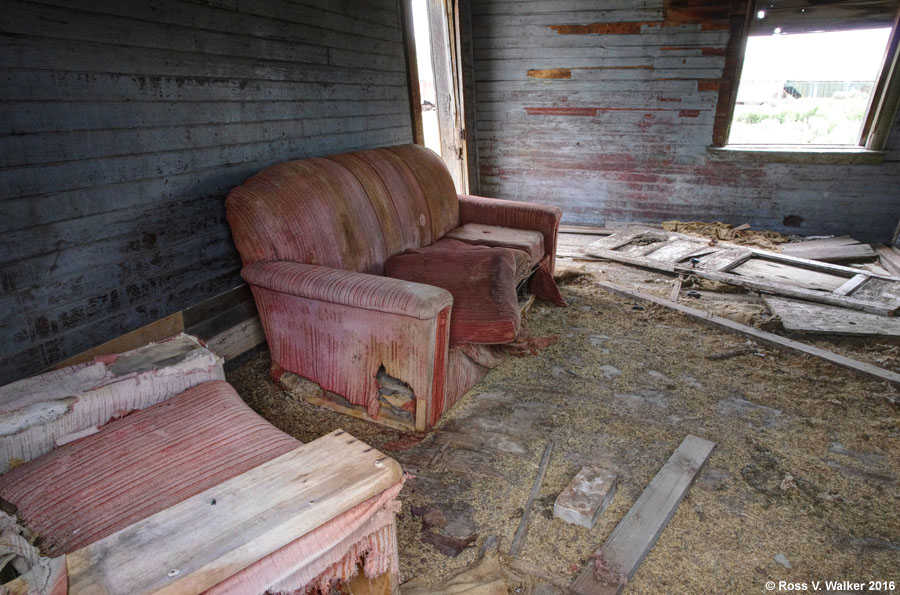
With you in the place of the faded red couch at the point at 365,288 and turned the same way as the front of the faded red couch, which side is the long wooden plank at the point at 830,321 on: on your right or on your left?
on your left

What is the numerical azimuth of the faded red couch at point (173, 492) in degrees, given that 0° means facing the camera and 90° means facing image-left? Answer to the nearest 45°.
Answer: approximately 225°

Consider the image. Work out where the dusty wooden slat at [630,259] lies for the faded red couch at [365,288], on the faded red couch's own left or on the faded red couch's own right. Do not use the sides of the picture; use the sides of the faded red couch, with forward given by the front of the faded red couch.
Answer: on the faded red couch's own left

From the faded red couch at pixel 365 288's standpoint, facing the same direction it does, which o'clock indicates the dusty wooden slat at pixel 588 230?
The dusty wooden slat is roughly at 9 o'clock from the faded red couch.

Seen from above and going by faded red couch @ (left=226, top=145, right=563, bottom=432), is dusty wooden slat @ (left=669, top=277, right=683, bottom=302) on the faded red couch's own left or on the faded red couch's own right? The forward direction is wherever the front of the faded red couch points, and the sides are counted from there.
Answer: on the faded red couch's own left

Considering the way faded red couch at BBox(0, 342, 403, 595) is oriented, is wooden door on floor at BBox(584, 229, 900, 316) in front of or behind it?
in front

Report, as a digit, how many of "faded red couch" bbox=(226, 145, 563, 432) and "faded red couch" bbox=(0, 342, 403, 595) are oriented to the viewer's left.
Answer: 0

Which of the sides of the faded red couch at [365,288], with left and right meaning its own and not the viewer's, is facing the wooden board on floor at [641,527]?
front

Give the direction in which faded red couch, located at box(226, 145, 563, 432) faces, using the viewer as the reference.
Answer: facing the viewer and to the right of the viewer

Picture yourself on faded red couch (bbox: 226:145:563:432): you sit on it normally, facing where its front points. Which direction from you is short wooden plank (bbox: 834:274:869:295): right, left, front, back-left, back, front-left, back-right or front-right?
front-left

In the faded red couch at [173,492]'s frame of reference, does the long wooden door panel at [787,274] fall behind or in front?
in front

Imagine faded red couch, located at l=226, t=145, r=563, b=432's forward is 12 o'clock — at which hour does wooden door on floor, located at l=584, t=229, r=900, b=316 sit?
The wooden door on floor is roughly at 10 o'clock from the faded red couch.
